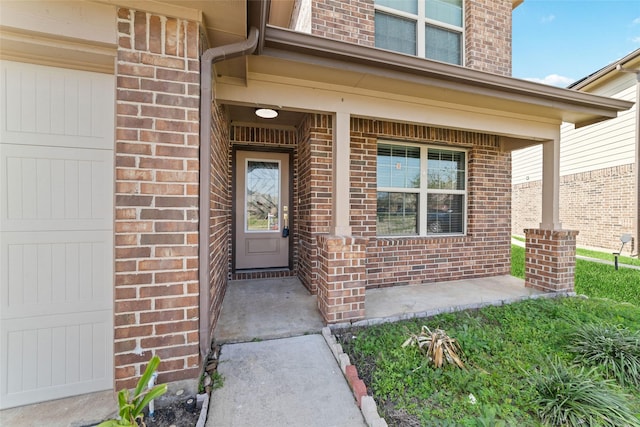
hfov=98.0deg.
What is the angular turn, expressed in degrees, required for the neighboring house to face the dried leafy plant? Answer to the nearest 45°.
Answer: approximately 45° to its right

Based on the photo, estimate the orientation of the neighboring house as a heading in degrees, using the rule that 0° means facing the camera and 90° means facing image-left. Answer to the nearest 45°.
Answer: approximately 315°
